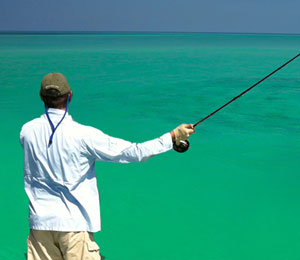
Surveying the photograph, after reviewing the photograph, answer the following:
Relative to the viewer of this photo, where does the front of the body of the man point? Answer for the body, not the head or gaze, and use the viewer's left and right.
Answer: facing away from the viewer
